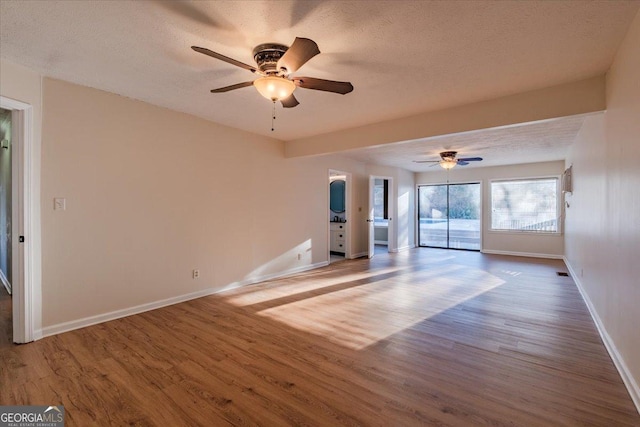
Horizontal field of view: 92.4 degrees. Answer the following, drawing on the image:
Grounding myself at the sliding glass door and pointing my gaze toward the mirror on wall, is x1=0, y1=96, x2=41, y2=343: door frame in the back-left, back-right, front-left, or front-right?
front-left

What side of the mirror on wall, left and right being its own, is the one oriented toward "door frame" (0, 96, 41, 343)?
front

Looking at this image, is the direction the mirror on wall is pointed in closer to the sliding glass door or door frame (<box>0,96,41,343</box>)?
the door frame

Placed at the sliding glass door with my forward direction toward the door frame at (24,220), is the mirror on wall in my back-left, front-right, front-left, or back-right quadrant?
front-right

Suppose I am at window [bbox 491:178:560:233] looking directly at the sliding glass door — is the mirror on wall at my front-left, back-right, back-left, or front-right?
front-left

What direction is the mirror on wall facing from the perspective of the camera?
toward the camera

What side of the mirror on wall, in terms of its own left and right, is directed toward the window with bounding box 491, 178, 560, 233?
left

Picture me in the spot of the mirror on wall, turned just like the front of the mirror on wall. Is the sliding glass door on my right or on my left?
on my left

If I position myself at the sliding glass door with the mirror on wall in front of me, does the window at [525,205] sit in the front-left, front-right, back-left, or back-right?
back-left

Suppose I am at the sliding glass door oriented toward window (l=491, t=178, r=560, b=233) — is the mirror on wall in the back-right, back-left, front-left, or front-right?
back-right
